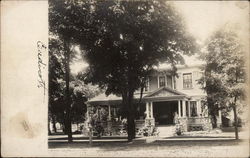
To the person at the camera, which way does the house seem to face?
facing the viewer

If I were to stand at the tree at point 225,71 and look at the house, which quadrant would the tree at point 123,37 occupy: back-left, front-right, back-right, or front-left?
front-left

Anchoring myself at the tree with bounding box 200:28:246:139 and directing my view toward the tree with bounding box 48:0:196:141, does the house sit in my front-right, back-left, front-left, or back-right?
front-right

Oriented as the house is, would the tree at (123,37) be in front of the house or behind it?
in front
